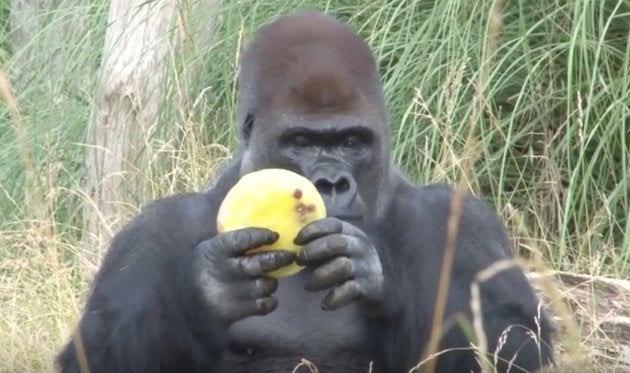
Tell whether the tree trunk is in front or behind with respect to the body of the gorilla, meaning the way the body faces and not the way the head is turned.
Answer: behind

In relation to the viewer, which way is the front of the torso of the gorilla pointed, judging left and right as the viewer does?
facing the viewer
